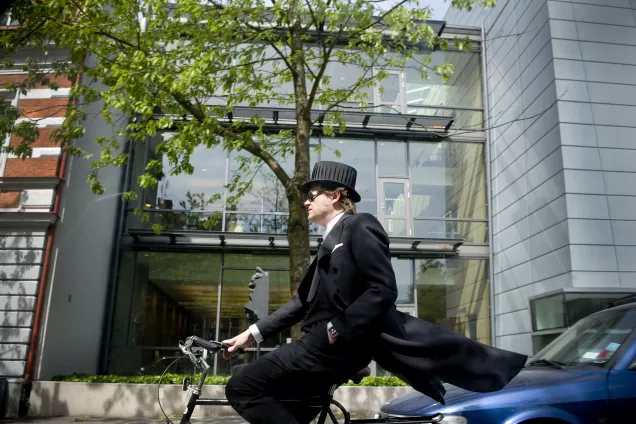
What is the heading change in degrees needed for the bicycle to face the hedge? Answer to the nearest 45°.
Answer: approximately 90° to its right

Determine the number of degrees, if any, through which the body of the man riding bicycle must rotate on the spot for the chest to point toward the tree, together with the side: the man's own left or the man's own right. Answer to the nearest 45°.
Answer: approximately 45° to the man's own right

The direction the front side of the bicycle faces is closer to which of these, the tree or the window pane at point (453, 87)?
the tree

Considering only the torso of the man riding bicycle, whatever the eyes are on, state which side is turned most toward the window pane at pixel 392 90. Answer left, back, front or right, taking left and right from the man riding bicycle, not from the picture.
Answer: right

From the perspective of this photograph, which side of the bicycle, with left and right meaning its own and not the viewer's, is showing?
left

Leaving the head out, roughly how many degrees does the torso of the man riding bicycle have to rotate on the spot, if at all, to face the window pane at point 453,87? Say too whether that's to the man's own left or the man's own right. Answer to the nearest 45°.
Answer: approximately 90° to the man's own right

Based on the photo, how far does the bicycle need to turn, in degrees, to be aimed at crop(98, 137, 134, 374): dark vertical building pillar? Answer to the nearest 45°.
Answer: approximately 45° to its right

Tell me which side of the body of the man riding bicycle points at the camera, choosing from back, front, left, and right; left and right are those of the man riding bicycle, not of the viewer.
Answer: left

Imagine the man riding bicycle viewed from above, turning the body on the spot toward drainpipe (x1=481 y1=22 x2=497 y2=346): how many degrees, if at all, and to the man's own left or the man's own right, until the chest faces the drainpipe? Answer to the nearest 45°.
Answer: approximately 90° to the man's own right

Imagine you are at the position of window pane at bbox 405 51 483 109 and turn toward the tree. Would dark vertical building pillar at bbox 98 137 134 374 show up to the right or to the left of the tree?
right
